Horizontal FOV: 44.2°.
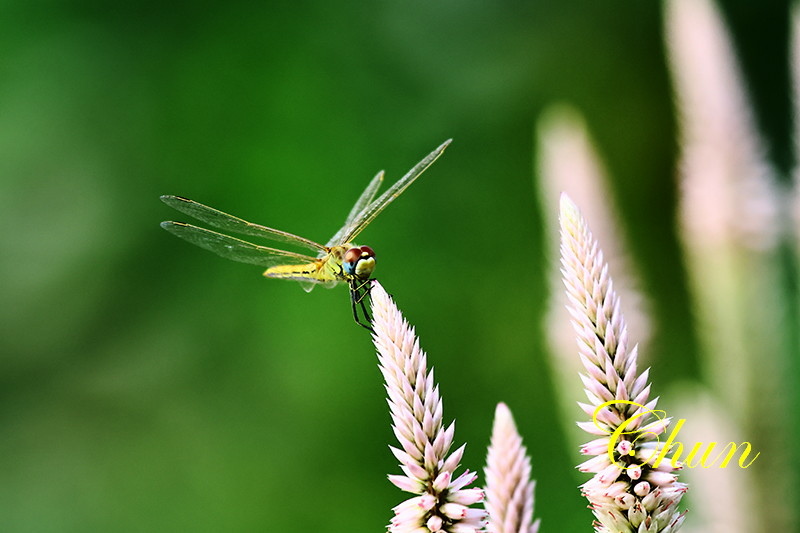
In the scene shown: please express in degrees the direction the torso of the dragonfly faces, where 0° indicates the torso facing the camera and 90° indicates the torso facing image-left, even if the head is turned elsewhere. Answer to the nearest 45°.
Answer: approximately 315°
